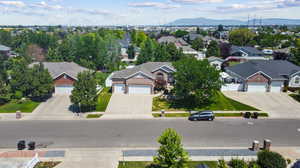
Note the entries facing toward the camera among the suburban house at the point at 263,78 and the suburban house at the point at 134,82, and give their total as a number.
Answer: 2

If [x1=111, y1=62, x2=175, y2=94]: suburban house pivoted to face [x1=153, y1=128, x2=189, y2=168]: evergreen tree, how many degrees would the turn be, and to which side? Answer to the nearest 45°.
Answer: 0° — it already faces it

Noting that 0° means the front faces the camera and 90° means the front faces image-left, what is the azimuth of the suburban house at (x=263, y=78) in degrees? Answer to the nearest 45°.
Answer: approximately 0°

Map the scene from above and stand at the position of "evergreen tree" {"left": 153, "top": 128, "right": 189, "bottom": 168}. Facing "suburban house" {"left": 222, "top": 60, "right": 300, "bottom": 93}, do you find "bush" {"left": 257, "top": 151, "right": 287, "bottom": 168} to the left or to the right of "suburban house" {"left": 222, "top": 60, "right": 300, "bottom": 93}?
right

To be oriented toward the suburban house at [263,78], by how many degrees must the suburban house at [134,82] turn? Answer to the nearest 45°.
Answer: approximately 90° to its left

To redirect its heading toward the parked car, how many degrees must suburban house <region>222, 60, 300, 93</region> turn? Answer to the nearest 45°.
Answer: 0° — it already faces it

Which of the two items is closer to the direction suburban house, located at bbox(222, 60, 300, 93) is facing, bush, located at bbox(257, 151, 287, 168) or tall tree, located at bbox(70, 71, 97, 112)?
the bush

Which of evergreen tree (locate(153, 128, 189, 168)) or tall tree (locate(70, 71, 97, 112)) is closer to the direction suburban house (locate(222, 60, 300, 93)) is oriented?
the evergreen tree

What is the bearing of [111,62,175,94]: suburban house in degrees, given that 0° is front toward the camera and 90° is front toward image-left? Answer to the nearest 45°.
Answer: approximately 0°
